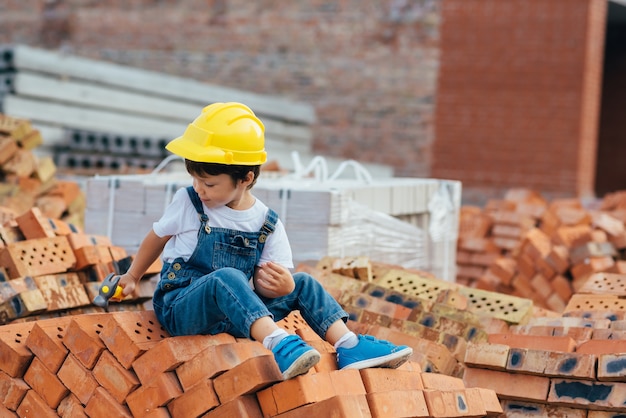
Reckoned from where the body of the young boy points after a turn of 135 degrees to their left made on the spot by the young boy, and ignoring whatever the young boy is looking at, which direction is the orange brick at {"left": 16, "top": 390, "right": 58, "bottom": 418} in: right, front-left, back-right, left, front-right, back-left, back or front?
left

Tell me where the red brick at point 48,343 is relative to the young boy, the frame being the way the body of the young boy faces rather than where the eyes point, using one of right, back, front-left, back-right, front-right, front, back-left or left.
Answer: back-right

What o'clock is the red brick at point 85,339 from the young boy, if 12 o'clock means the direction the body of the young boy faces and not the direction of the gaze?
The red brick is roughly at 4 o'clock from the young boy.

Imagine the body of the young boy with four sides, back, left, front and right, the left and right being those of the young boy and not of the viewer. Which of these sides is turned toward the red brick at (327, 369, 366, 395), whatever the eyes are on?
front

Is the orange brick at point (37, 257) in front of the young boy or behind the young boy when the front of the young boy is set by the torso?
behind

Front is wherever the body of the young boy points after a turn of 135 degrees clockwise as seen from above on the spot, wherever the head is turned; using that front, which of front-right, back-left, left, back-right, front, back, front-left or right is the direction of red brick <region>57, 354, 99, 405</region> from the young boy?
front

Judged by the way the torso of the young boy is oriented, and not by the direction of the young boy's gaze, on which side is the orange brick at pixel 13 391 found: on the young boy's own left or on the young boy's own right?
on the young boy's own right

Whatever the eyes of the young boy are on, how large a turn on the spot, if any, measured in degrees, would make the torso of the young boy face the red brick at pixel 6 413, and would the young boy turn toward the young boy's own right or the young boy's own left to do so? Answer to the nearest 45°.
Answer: approximately 135° to the young boy's own right

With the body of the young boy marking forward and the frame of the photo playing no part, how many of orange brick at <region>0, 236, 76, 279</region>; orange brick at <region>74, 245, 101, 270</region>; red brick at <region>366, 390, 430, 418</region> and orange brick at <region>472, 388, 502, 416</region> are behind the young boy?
2

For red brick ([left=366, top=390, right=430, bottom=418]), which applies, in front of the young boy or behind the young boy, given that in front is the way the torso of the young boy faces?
in front

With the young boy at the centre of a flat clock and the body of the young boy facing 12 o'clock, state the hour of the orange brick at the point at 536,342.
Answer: The orange brick is roughly at 10 o'clock from the young boy.

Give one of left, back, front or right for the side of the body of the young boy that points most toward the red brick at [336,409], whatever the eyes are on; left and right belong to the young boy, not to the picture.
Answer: front

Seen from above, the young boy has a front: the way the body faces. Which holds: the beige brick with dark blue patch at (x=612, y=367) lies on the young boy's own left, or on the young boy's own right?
on the young boy's own left

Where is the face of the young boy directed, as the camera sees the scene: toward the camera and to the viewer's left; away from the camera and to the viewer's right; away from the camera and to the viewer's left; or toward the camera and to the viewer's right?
toward the camera and to the viewer's left

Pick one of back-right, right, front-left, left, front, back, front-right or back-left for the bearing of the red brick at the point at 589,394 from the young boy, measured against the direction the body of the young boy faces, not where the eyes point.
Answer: front-left

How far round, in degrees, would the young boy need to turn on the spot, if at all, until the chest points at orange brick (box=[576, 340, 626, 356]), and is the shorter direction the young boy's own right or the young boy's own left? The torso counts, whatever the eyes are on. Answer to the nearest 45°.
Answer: approximately 45° to the young boy's own left

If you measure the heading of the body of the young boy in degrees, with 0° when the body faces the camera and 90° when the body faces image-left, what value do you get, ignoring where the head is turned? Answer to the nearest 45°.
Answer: approximately 315°
